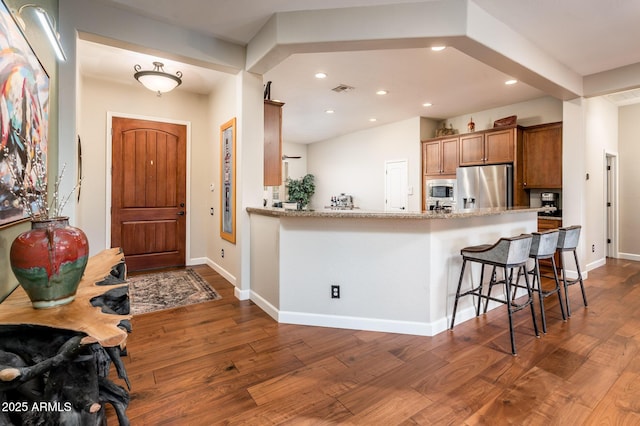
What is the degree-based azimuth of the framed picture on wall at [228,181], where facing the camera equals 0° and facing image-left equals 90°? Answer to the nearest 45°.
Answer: approximately 90°

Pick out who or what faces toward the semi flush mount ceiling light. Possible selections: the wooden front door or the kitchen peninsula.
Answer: the wooden front door

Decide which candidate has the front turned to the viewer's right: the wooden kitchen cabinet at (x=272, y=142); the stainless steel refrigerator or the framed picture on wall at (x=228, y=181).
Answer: the wooden kitchen cabinet

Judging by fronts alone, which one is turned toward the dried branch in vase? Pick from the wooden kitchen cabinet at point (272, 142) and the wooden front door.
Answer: the wooden front door

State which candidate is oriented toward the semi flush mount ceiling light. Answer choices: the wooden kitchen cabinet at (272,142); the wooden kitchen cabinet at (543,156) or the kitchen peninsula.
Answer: the wooden kitchen cabinet at (543,156)

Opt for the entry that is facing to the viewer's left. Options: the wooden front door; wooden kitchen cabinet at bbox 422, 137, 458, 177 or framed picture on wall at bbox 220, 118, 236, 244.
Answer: the framed picture on wall

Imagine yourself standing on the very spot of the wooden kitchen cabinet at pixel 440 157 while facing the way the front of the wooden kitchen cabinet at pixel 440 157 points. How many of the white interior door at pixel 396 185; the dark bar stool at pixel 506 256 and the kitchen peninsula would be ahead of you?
2

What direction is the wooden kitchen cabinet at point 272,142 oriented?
to the viewer's right

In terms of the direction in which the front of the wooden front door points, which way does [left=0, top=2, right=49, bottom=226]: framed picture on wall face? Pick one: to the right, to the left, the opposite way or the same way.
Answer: to the left
